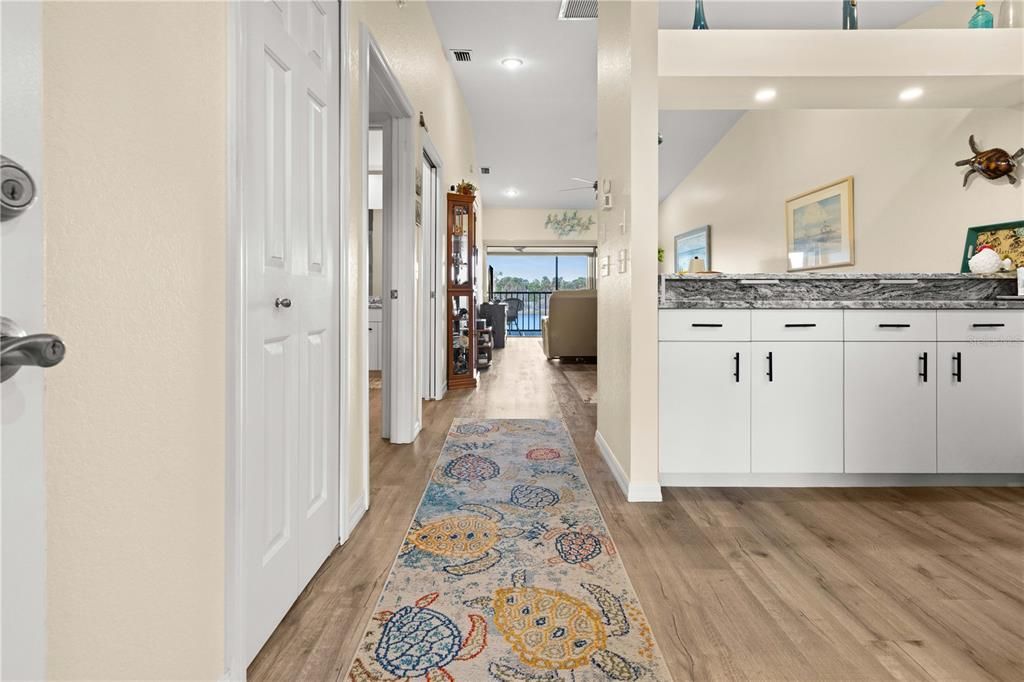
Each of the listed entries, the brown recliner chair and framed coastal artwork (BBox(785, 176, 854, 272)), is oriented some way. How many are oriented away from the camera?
1

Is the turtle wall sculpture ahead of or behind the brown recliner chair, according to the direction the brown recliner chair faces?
behind

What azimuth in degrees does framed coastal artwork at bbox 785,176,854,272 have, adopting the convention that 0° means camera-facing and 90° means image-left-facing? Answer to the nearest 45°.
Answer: approximately 45°

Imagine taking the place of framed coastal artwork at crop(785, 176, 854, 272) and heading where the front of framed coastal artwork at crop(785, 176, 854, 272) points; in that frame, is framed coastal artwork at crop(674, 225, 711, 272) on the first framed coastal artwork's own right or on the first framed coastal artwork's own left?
on the first framed coastal artwork's own right

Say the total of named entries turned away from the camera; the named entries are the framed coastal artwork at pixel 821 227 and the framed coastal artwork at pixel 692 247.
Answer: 0

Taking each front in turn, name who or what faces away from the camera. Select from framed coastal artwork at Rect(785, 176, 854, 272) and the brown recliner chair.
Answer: the brown recliner chair

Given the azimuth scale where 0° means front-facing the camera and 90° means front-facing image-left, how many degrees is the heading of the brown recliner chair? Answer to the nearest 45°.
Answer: approximately 180°

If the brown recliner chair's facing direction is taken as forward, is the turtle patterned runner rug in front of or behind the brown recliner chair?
behind

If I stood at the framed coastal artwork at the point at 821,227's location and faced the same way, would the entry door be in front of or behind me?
in front

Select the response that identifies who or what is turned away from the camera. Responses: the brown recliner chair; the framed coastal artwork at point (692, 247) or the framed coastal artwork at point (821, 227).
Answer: the brown recliner chair
